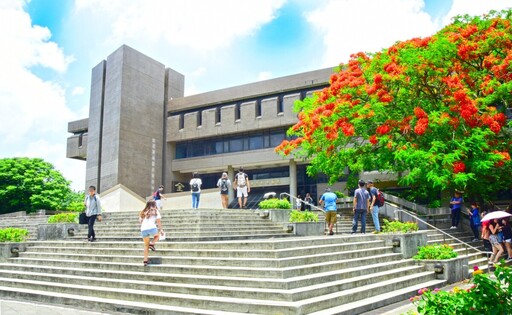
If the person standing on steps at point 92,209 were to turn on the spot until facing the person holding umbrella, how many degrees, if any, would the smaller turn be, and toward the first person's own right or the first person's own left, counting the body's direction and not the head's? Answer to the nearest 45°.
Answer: approximately 90° to the first person's own left

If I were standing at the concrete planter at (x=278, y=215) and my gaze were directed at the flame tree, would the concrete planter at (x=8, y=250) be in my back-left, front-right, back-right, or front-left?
back-right

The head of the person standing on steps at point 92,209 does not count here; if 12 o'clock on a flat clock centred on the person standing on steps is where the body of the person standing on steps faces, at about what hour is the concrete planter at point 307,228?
The concrete planter is roughly at 9 o'clock from the person standing on steps.

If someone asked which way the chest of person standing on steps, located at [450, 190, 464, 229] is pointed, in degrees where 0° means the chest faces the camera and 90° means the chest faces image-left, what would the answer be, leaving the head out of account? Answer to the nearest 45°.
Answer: approximately 45°

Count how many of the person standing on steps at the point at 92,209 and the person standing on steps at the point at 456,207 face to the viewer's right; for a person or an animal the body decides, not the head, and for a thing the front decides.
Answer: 0

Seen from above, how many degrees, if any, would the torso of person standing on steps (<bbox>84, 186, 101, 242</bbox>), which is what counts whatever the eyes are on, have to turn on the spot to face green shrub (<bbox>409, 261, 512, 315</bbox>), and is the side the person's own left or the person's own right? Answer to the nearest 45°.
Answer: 0° — they already face it

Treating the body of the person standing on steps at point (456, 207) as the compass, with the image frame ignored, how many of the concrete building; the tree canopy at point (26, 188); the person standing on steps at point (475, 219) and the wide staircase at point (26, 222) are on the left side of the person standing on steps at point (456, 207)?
1
